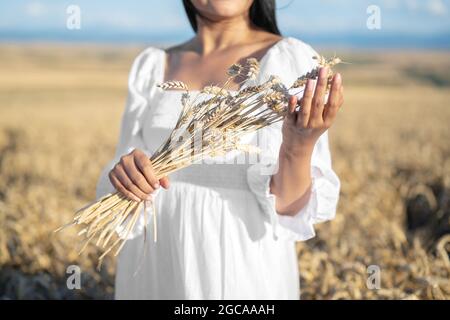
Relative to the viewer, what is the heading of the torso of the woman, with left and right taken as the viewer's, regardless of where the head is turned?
facing the viewer
